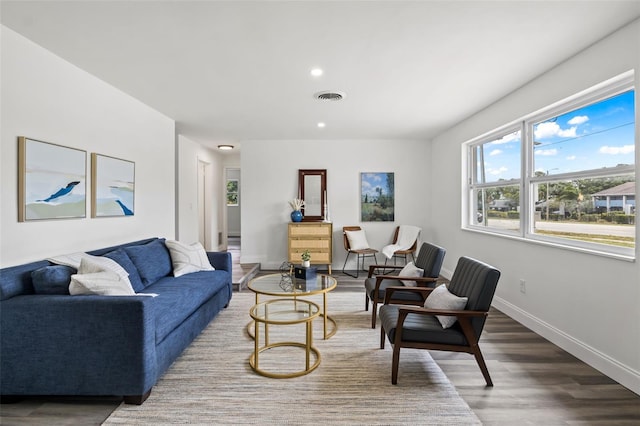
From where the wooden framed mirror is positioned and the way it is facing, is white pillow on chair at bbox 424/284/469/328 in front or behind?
in front

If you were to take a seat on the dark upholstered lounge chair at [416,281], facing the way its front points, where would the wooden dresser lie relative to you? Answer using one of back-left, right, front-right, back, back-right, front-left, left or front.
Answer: front-right

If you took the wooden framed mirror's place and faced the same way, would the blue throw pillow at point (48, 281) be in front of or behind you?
in front

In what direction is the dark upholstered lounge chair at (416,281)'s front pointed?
to the viewer's left

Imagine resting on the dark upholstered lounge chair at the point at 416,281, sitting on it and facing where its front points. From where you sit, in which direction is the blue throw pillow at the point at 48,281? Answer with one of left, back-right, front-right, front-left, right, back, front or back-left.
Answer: front-left

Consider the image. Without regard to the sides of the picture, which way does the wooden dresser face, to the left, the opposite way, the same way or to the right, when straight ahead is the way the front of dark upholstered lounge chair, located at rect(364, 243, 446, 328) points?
to the left

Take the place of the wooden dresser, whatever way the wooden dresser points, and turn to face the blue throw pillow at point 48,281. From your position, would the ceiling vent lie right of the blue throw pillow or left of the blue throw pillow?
left

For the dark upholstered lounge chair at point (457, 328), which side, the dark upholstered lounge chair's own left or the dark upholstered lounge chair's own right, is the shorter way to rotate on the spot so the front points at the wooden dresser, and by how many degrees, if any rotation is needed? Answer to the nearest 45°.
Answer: approximately 45° to the dark upholstered lounge chair's own right

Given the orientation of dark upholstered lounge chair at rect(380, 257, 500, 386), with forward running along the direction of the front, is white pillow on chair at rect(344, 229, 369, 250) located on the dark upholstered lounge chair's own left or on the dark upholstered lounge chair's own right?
on the dark upholstered lounge chair's own right

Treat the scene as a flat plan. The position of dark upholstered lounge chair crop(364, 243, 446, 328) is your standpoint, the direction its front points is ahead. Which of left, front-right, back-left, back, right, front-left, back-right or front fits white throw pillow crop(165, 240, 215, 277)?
front

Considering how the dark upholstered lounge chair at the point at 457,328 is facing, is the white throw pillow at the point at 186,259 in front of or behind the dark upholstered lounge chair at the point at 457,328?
in front

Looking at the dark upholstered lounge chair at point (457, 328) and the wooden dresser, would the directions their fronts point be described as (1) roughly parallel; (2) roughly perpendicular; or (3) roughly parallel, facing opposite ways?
roughly perpendicular

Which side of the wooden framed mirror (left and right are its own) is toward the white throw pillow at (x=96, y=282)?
front

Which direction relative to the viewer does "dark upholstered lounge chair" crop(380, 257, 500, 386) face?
to the viewer's left

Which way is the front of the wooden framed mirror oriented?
toward the camera

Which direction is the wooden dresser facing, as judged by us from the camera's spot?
facing the viewer
